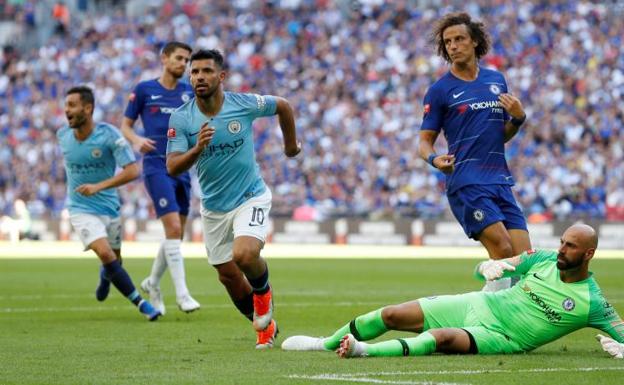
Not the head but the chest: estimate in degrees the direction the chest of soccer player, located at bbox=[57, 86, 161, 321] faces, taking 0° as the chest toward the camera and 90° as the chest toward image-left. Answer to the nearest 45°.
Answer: approximately 45°

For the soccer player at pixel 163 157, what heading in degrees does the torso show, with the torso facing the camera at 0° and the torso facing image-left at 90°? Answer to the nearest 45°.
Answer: approximately 315°

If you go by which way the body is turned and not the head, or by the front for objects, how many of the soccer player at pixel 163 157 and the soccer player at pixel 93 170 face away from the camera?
0

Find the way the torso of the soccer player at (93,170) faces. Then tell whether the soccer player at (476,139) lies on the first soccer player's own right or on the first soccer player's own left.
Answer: on the first soccer player's own left

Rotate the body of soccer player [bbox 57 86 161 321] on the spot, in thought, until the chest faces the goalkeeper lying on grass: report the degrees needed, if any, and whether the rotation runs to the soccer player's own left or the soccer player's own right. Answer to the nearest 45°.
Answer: approximately 90° to the soccer player's own left

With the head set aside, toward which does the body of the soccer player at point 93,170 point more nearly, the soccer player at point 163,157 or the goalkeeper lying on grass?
the goalkeeper lying on grass
